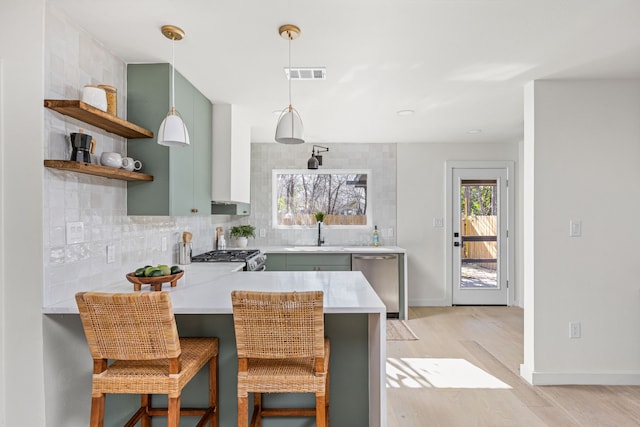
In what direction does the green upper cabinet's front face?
to the viewer's right

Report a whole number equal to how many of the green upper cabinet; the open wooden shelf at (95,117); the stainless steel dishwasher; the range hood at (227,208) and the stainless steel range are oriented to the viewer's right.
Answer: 4

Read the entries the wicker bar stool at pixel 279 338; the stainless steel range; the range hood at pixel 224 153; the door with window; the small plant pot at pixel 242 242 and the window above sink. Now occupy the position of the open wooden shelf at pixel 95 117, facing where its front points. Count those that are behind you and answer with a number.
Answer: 0

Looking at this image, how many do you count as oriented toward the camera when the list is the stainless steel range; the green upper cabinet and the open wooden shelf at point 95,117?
0

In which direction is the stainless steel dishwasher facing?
toward the camera

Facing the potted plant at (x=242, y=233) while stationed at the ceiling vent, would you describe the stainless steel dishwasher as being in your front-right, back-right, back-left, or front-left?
front-right

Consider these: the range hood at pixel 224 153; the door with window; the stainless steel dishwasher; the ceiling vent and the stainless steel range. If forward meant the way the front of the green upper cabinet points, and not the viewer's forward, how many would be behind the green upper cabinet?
0

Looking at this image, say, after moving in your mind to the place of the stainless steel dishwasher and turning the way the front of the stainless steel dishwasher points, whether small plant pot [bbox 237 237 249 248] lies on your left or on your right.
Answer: on your right

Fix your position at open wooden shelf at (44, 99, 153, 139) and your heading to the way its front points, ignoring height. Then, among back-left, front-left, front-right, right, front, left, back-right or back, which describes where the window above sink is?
front-left

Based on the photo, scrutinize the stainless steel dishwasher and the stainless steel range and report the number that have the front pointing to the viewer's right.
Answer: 1

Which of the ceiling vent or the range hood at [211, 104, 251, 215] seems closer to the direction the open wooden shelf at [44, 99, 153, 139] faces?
the ceiling vent

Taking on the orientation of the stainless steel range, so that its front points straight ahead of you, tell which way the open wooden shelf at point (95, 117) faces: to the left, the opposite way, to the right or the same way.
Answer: the same way

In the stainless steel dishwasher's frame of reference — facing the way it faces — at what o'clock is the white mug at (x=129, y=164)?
The white mug is roughly at 1 o'clock from the stainless steel dishwasher.

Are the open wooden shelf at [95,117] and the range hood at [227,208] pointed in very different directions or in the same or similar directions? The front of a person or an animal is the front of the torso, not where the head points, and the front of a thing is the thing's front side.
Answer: same or similar directions

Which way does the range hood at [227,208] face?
to the viewer's right

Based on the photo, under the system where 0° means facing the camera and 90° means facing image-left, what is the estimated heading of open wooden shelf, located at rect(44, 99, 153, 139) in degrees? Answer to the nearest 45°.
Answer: approximately 270°

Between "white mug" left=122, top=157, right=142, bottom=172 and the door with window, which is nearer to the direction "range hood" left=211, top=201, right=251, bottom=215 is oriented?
the door with window

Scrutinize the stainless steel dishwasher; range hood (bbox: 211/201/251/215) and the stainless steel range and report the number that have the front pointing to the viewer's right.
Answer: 2

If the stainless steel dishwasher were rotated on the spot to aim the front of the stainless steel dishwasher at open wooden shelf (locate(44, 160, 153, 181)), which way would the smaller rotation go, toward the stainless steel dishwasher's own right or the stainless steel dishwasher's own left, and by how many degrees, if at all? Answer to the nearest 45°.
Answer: approximately 45° to the stainless steel dishwasher's own right
